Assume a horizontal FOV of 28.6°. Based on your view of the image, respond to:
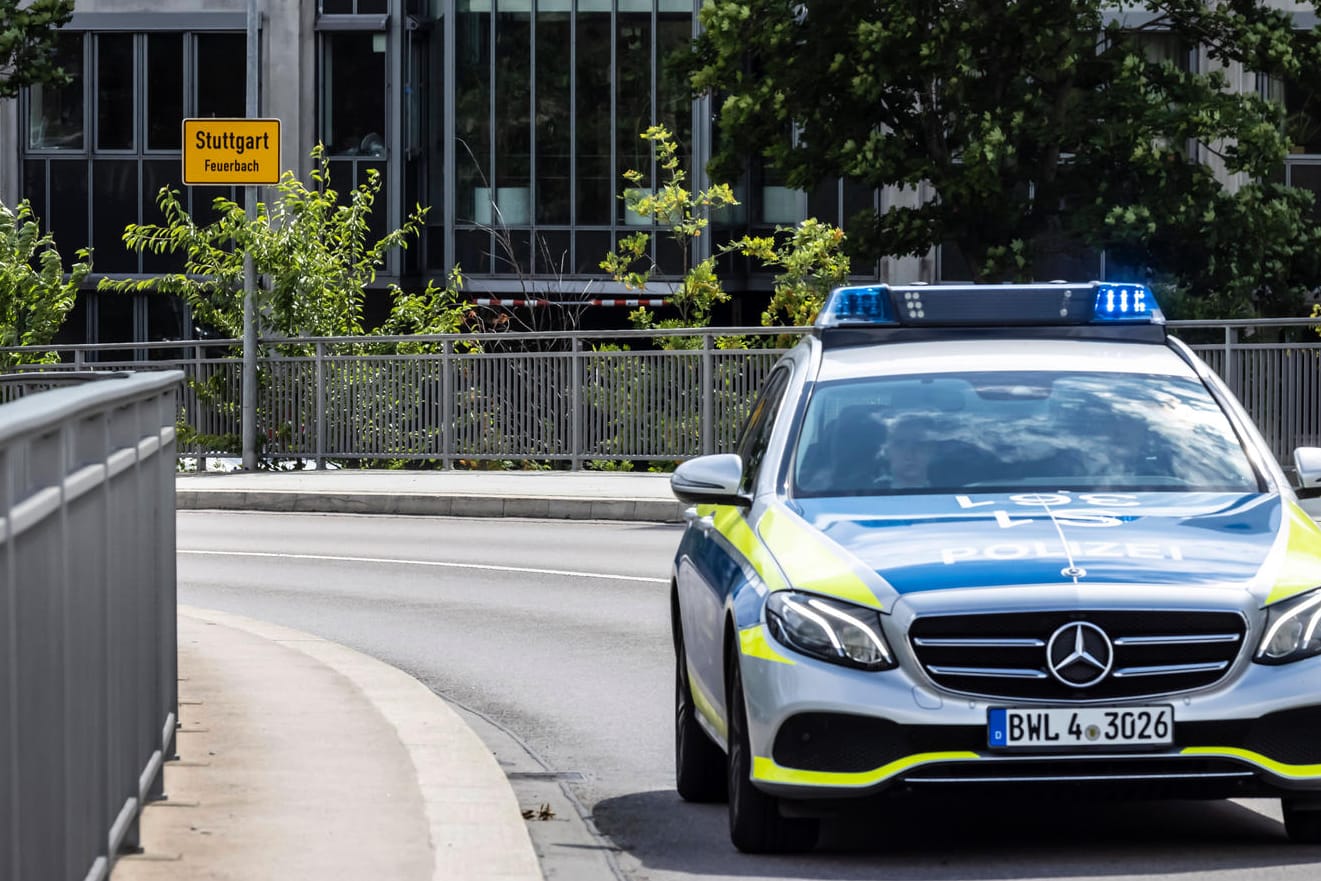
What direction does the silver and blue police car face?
toward the camera

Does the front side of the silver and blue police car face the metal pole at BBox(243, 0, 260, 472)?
no

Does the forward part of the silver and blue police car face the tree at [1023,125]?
no

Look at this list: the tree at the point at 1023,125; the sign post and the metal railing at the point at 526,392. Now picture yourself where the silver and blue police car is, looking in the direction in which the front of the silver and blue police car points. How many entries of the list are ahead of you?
0

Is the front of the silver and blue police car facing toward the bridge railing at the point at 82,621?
no

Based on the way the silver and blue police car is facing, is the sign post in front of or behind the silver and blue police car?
behind

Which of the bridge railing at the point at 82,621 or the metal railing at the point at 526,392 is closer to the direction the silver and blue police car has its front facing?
the bridge railing

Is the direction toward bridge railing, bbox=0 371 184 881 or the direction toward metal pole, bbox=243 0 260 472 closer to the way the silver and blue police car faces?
the bridge railing

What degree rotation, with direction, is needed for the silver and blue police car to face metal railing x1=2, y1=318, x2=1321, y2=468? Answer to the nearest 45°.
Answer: approximately 180°
